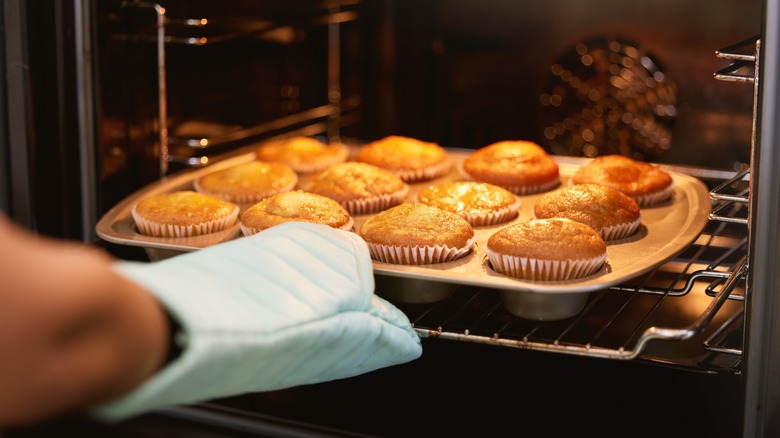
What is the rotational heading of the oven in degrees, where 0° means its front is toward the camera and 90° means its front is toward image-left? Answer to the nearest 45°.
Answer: approximately 45°

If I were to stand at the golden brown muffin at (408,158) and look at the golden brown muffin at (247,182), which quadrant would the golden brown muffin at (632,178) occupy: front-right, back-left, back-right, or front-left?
back-left
